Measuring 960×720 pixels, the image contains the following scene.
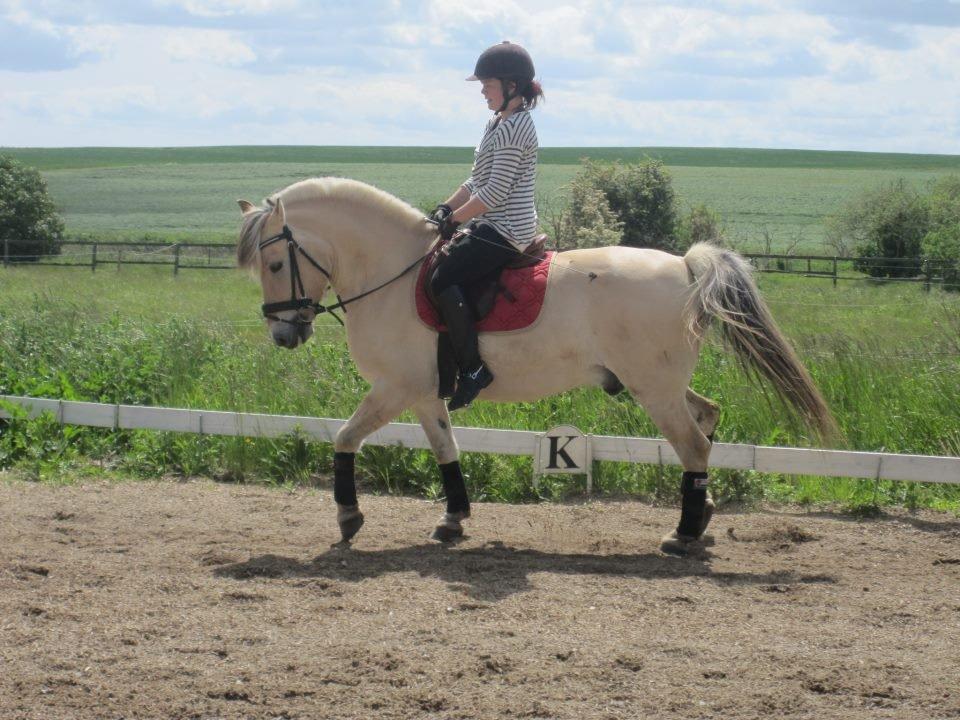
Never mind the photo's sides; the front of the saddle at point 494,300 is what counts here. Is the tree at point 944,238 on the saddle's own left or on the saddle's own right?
on the saddle's own right

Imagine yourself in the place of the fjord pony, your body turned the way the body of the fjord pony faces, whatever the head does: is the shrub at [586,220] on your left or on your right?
on your right

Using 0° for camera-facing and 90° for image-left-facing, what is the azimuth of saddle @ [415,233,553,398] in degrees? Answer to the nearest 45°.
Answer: approximately 90°

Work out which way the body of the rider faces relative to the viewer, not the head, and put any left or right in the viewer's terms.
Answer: facing to the left of the viewer

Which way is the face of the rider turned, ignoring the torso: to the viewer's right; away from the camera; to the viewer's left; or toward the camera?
to the viewer's left

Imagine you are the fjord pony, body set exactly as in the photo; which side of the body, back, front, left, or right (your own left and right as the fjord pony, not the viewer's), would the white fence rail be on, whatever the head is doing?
right

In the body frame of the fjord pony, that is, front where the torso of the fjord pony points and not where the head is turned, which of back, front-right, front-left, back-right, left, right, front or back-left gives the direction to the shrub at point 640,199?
right

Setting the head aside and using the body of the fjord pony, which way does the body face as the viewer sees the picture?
to the viewer's left

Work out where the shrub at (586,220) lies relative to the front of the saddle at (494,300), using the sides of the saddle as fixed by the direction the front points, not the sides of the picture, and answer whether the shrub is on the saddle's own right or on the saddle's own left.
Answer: on the saddle's own right
